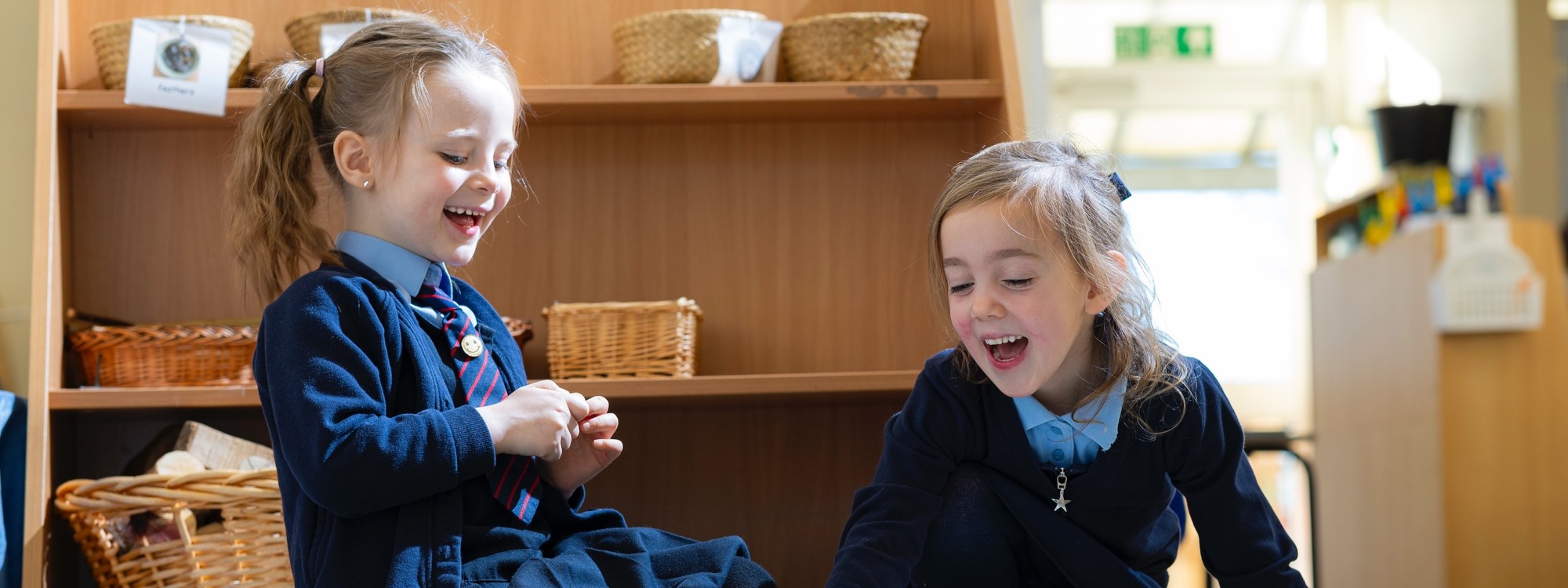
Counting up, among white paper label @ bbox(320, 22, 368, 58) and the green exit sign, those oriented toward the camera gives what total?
2

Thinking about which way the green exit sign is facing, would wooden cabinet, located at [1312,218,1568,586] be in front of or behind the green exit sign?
in front

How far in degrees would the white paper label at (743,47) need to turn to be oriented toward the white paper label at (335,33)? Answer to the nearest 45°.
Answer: approximately 90° to its right

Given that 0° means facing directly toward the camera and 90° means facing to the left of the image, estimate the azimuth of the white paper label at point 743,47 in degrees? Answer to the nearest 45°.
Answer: approximately 0°

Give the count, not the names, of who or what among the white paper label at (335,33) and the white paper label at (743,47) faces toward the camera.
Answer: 2

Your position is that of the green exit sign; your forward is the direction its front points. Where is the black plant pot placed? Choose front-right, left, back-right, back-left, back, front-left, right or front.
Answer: front-left
